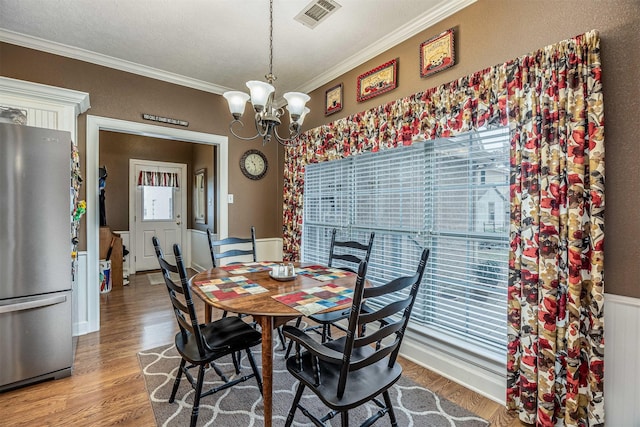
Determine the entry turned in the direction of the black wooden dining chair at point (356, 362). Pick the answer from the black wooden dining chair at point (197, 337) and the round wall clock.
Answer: the round wall clock

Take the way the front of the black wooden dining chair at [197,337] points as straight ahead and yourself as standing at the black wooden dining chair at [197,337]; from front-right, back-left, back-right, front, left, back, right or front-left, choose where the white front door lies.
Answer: front-left

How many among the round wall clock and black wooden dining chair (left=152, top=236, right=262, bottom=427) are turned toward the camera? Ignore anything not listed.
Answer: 1

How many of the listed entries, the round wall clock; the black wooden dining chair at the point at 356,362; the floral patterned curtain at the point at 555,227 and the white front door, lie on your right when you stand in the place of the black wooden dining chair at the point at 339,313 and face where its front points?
2

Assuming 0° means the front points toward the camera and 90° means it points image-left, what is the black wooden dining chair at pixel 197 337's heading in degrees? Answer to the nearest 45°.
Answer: approximately 225°

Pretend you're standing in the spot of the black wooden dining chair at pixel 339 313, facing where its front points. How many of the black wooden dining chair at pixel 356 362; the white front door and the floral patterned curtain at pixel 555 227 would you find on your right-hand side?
1

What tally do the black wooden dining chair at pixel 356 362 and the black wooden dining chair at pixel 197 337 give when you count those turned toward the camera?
0

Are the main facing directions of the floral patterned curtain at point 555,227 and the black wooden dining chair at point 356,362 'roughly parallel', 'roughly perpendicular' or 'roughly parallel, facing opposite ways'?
roughly perpendicular

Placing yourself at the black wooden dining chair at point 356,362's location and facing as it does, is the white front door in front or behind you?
in front

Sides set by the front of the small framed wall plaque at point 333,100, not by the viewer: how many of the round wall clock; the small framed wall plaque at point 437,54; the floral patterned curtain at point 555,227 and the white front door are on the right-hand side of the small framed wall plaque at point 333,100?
2

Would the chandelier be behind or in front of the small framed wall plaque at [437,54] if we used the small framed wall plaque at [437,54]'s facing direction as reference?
in front

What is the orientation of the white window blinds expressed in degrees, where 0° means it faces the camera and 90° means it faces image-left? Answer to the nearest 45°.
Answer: approximately 45°

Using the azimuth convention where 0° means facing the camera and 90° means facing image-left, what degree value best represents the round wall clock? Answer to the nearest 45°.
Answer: approximately 0°
